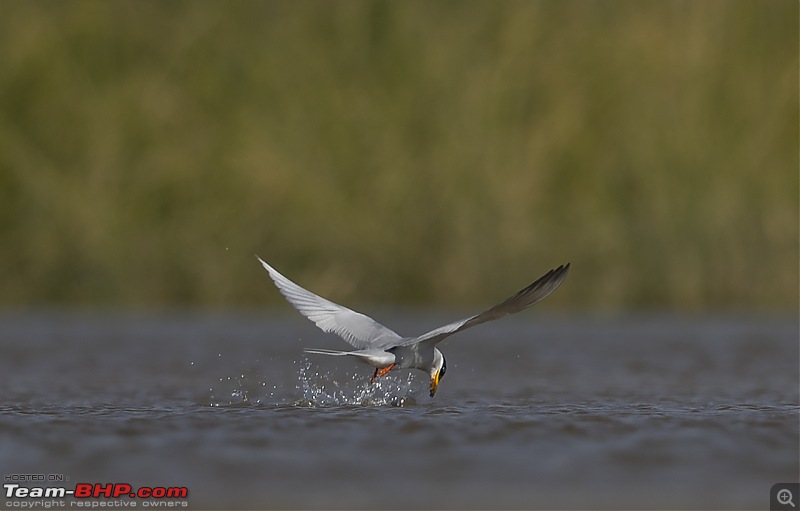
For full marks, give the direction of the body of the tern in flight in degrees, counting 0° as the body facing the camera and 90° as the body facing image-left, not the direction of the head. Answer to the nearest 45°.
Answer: approximately 225°
